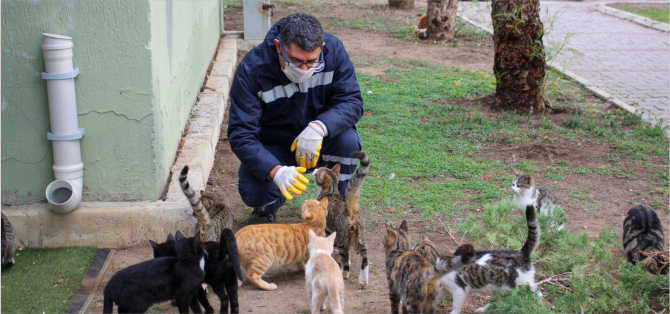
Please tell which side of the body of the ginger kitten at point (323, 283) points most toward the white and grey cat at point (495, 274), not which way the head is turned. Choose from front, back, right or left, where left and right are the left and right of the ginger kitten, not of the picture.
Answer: right

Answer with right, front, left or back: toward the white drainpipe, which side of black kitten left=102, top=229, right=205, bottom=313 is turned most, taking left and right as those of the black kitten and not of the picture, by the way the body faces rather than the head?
left

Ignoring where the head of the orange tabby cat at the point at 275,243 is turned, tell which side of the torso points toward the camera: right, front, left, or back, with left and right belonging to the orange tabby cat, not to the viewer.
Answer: right

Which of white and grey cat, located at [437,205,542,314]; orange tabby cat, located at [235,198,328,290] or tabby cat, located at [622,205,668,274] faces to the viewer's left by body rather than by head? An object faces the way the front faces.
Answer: the white and grey cat

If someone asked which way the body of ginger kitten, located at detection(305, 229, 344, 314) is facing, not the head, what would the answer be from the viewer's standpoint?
away from the camera

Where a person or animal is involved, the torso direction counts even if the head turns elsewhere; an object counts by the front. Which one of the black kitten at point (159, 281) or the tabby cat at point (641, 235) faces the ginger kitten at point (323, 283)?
the black kitten

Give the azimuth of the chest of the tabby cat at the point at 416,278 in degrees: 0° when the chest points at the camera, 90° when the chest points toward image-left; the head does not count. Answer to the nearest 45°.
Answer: approximately 135°

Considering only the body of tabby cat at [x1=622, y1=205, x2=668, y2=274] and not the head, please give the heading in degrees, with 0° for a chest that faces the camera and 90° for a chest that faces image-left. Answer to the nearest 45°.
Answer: approximately 180°

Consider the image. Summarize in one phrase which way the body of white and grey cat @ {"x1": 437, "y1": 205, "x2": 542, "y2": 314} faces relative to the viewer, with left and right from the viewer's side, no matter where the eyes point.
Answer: facing to the left of the viewer

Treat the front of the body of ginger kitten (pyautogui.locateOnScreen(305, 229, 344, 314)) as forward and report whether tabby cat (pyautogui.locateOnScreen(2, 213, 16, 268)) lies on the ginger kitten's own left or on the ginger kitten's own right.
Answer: on the ginger kitten's own left

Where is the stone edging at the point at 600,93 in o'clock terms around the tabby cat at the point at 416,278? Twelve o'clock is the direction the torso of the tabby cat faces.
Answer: The stone edging is roughly at 2 o'clock from the tabby cat.

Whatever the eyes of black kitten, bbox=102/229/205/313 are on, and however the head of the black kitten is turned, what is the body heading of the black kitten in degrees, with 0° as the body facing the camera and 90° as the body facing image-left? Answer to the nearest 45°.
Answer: approximately 270°

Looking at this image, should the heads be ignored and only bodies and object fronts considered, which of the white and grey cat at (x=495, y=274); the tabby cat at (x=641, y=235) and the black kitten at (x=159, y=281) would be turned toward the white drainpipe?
the white and grey cat

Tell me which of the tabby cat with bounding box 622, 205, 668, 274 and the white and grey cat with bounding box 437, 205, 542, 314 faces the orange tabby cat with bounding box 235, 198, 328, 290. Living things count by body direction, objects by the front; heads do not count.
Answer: the white and grey cat
